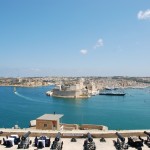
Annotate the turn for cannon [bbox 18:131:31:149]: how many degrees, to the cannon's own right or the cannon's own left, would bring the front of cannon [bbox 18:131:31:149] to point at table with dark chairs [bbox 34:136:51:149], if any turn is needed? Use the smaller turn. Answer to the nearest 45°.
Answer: approximately 45° to the cannon's own right

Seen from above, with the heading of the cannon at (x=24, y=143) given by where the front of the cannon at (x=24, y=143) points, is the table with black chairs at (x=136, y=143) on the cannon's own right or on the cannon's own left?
on the cannon's own right

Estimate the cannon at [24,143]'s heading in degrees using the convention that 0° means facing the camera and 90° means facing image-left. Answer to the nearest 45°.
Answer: approximately 225°

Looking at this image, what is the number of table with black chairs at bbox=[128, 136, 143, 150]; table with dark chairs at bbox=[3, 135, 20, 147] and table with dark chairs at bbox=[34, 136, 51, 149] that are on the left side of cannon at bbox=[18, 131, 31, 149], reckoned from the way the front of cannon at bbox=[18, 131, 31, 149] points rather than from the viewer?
1

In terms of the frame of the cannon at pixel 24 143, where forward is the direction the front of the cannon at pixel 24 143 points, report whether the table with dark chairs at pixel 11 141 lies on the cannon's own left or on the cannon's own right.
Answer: on the cannon's own left
